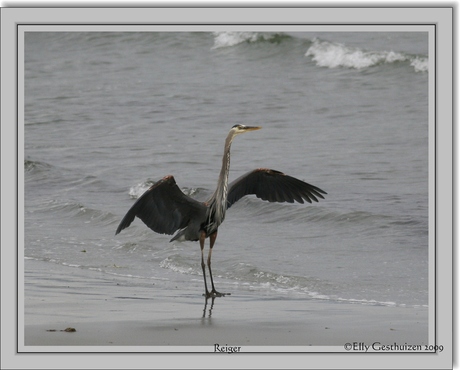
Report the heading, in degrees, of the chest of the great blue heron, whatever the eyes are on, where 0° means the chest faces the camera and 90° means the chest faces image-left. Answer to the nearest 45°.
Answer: approximately 315°
